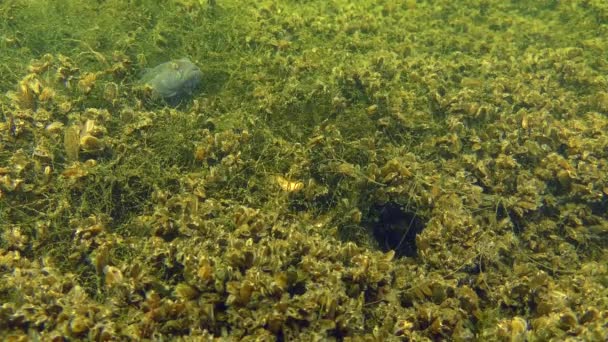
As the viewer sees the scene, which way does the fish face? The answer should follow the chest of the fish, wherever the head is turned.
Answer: to the viewer's right
